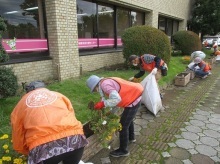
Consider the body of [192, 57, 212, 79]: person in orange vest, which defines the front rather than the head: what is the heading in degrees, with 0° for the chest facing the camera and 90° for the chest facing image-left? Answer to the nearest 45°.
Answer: approximately 90°

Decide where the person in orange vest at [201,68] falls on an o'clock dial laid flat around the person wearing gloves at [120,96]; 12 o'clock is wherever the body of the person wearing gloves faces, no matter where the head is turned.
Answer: The person in orange vest is roughly at 4 o'clock from the person wearing gloves.

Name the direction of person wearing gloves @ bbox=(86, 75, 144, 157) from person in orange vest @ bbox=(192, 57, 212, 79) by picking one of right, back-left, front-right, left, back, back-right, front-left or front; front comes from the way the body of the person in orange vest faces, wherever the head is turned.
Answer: left

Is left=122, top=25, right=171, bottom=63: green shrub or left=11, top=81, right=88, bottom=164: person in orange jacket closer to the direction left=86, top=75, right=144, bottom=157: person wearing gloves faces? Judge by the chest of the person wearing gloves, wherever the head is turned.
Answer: the person in orange jacket

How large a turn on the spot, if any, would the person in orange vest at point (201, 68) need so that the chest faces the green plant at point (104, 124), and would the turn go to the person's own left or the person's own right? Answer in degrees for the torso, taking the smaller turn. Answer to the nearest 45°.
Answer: approximately 90° to the person's own left

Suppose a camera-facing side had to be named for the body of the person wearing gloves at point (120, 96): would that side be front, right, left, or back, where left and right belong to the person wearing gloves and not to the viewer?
left

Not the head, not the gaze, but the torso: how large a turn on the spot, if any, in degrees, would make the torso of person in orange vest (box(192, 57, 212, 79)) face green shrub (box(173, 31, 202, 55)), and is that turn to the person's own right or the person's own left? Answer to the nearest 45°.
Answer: approximately 90° to the person's own right

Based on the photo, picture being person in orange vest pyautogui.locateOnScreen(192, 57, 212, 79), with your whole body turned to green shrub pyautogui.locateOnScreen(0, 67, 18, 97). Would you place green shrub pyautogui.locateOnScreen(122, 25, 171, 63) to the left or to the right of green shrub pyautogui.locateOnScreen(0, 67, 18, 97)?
right

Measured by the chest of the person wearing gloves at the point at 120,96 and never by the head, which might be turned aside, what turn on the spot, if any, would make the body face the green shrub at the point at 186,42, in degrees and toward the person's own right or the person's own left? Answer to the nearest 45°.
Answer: approximately 90° to the person's own right

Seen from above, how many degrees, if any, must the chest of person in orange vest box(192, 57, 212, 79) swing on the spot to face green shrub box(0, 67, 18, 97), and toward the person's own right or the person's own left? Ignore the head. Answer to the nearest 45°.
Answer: approximately 45° to the person's own left

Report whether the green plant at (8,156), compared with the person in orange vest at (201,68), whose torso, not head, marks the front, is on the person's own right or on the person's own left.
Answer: on the person's own left

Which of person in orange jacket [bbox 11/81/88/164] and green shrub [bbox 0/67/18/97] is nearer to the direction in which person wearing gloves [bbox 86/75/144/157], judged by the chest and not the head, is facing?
the green shrub

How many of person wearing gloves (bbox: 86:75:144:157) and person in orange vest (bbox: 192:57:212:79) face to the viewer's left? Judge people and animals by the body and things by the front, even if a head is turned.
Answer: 2

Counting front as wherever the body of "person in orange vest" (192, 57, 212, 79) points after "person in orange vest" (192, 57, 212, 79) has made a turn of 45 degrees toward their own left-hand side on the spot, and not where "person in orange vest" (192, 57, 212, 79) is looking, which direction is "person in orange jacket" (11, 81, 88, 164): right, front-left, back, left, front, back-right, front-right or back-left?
front-left

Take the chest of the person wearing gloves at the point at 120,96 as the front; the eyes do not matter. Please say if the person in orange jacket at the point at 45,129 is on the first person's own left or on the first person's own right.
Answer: on the first person's own left
